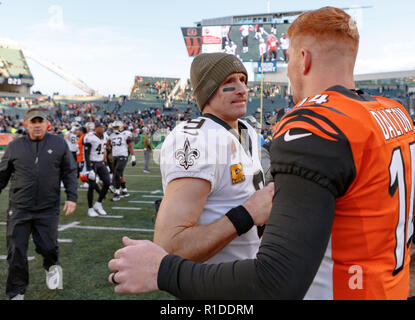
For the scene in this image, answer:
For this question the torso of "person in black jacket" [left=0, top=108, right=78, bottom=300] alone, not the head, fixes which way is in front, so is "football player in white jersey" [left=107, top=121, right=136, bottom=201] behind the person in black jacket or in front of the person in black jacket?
behind

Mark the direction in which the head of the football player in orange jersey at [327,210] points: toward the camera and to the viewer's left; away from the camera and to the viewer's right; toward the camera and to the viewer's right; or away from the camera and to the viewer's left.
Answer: away from the camera and to the viewer's left

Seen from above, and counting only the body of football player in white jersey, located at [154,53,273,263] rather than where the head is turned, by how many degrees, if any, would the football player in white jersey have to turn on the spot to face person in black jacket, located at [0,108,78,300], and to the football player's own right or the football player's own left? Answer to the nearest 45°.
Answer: approximately 180°

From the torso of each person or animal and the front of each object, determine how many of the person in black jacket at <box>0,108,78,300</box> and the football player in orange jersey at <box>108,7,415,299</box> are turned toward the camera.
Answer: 1

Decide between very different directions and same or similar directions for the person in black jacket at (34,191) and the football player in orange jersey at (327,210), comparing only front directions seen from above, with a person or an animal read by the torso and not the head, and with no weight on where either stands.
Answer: very different directions

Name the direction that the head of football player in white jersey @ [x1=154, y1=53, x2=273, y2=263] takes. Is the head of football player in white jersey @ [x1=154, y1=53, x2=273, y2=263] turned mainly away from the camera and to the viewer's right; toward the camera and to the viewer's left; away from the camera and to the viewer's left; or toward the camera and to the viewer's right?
toward the camera and to the viewer's right

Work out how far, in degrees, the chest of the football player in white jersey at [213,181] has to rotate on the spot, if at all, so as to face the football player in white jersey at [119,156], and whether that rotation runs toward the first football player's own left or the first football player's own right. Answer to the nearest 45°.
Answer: approximately 135° to the first football player's own left

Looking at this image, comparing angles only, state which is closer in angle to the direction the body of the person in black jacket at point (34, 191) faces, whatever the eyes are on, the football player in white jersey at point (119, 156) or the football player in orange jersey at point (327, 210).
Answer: the football player in orange jersey

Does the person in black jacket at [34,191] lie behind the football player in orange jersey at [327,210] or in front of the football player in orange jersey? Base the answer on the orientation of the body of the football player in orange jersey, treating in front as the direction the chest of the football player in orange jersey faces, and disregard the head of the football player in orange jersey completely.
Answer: in front

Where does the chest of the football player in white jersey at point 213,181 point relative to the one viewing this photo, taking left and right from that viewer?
facing the viewer and to the right of the viewer

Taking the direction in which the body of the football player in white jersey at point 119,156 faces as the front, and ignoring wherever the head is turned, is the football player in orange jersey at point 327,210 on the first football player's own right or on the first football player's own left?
on the first football player's own left

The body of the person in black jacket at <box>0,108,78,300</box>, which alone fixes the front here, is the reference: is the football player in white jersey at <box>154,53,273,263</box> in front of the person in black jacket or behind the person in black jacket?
in front
